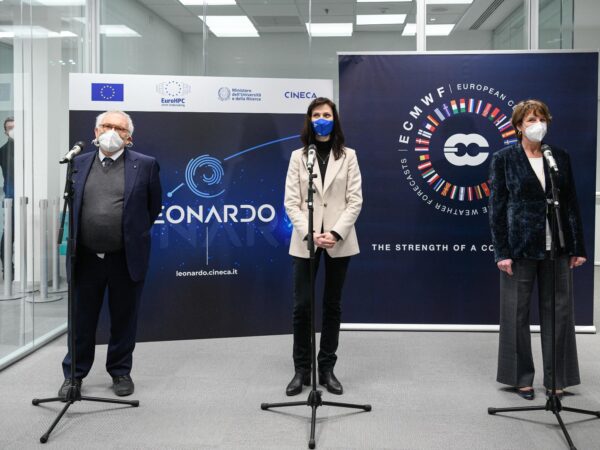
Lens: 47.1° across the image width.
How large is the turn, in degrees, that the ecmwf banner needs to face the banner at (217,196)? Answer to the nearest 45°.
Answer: approximately 45° to its right

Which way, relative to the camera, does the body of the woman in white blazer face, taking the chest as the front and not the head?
toward the camera

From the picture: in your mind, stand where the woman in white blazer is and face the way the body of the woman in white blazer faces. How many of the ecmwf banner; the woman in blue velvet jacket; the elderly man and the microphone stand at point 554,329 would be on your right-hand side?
1

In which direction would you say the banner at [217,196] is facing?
toward the camera

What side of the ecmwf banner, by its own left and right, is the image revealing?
front

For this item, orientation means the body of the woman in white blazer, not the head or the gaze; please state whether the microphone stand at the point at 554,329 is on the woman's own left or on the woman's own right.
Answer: on the woman's own left

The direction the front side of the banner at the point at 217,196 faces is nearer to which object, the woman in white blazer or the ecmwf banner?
the woman in white blazer

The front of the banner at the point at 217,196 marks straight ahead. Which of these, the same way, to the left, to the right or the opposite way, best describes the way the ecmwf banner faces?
the same way

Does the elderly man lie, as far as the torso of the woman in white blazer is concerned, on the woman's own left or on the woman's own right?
on the woman's own right

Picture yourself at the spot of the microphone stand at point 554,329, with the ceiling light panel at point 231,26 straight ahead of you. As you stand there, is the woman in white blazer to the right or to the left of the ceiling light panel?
left

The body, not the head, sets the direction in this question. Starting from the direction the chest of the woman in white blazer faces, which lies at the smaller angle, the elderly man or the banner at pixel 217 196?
the elderly man

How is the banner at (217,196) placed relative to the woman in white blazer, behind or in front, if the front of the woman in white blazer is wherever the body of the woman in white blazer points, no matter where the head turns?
behind

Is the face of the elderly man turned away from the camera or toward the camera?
toward the camera

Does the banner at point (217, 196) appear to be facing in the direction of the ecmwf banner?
no

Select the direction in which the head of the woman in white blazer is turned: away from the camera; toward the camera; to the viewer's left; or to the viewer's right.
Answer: toward the camera

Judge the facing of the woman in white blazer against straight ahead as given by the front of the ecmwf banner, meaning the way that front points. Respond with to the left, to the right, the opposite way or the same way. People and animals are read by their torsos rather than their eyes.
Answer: the same way

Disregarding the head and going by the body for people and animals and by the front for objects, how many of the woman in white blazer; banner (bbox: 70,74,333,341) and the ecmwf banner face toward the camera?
3
